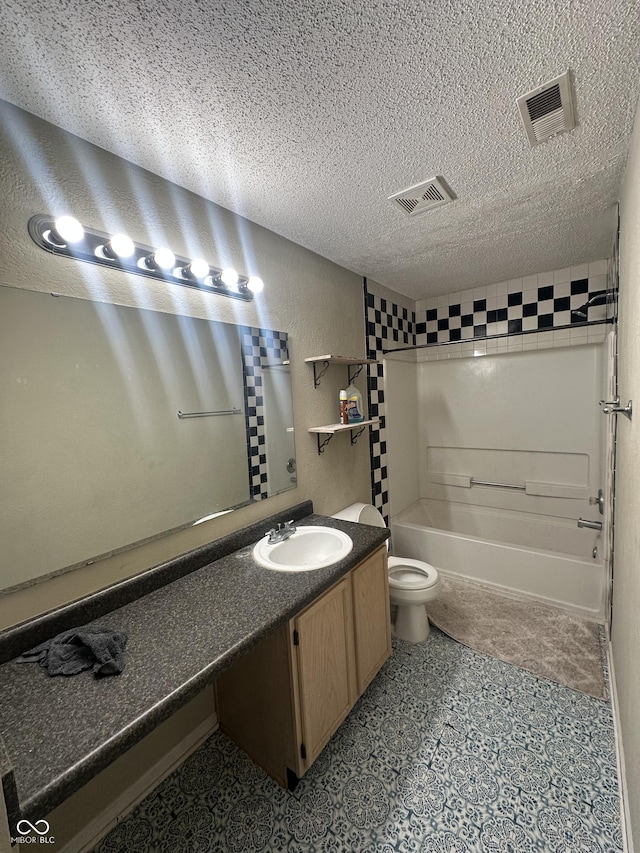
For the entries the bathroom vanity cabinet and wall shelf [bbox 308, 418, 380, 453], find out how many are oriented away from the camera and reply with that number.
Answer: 0

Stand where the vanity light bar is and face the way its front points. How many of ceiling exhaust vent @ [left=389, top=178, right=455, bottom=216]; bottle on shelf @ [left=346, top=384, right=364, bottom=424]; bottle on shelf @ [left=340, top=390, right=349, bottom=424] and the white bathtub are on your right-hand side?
0

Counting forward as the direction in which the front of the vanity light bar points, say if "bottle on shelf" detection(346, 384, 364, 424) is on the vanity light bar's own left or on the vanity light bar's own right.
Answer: on the vanity light bar's own left

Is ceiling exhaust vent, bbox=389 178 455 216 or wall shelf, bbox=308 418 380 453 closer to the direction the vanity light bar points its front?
the ceiling exhaust vent

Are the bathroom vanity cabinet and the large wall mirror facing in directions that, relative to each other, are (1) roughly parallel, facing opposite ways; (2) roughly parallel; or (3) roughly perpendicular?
roughly parallel

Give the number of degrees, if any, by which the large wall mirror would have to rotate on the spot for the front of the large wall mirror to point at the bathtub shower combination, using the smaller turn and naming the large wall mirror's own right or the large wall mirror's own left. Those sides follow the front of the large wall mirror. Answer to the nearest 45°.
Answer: approximately 45° to the large wall mirror's own left

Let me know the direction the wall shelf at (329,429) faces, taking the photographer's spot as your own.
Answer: facing the viewer and to the right of the viewer

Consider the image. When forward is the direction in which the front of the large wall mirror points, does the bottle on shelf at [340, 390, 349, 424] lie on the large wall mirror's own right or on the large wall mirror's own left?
on the large wall mirror's own left

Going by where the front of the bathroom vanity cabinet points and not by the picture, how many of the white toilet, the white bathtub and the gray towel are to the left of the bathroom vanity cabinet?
2

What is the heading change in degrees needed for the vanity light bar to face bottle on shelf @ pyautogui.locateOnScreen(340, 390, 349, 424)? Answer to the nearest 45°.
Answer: approximately 45° to its left

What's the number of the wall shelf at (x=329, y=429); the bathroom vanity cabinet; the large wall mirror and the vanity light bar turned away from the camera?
0

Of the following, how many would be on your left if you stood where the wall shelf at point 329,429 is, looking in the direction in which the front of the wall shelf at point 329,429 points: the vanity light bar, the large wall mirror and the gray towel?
0

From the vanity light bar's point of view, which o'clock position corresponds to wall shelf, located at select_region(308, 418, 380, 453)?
The wall shelf is roughly at 10 o'clock from the vanity light bar.

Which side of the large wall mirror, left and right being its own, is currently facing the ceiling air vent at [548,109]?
front

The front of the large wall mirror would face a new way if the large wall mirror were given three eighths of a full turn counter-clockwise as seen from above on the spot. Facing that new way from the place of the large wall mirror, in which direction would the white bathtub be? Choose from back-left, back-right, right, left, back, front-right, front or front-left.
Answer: right
